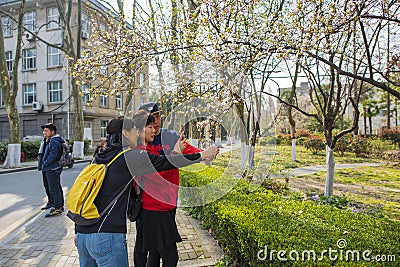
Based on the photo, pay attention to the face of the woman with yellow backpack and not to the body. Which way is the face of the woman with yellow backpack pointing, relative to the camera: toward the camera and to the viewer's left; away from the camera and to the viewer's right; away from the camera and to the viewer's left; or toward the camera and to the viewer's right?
away from the camera and to the viewer's right

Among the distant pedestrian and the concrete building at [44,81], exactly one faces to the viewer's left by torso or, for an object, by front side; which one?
the distant pedestrian

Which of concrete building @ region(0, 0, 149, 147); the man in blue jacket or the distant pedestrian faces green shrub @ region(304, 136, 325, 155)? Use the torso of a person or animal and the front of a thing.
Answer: the concrete building

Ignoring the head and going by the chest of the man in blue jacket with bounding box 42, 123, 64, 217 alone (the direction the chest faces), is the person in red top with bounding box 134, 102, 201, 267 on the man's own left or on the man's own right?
on the man's own left

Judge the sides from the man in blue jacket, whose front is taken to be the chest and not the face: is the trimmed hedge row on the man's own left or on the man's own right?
on the man's own left

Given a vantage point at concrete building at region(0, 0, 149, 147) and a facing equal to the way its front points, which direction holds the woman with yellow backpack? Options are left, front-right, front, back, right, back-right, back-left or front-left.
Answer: front-right

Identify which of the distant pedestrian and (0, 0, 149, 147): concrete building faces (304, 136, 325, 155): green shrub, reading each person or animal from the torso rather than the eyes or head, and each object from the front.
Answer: the concrete building

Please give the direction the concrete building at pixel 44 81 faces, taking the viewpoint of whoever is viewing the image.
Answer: facing the viewer and to the right of the viewer

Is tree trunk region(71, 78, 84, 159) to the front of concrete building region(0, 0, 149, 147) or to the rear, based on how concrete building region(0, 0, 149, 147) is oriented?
to the front
